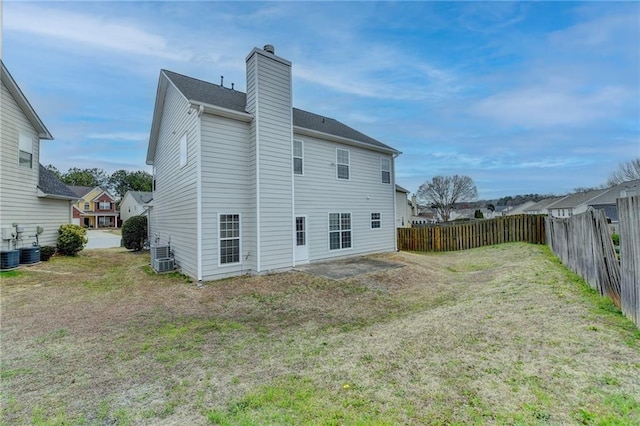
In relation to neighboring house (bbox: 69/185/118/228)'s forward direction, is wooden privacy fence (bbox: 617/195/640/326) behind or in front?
in front

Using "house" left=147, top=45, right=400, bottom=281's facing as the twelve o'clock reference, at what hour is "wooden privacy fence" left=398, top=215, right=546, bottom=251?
The wooden privacy fence is roughly at 4 o'clock from the house.

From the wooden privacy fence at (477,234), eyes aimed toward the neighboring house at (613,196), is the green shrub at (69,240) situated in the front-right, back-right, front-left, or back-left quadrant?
back-left

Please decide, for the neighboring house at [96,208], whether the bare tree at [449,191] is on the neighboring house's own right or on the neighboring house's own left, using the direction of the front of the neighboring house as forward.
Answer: on the neighboring house's own left

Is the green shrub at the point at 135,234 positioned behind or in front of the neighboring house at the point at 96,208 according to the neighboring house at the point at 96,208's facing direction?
in front

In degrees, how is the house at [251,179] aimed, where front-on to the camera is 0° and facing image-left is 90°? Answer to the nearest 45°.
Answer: approximately 135°

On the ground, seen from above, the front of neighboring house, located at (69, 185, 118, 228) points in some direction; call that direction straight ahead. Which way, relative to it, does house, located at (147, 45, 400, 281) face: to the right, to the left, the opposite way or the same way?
the opposite way

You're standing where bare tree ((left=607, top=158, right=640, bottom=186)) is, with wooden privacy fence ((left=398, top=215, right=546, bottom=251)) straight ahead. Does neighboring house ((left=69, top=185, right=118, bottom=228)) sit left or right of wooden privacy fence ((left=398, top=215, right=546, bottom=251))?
right

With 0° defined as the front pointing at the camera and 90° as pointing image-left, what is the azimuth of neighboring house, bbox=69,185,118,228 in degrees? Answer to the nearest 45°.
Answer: approximately 0°

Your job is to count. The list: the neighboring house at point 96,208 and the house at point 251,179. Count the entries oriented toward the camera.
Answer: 1

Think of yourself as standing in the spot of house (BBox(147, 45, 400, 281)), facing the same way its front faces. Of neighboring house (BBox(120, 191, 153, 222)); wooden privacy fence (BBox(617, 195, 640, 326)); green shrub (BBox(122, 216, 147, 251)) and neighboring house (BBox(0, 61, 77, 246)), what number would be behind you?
1
